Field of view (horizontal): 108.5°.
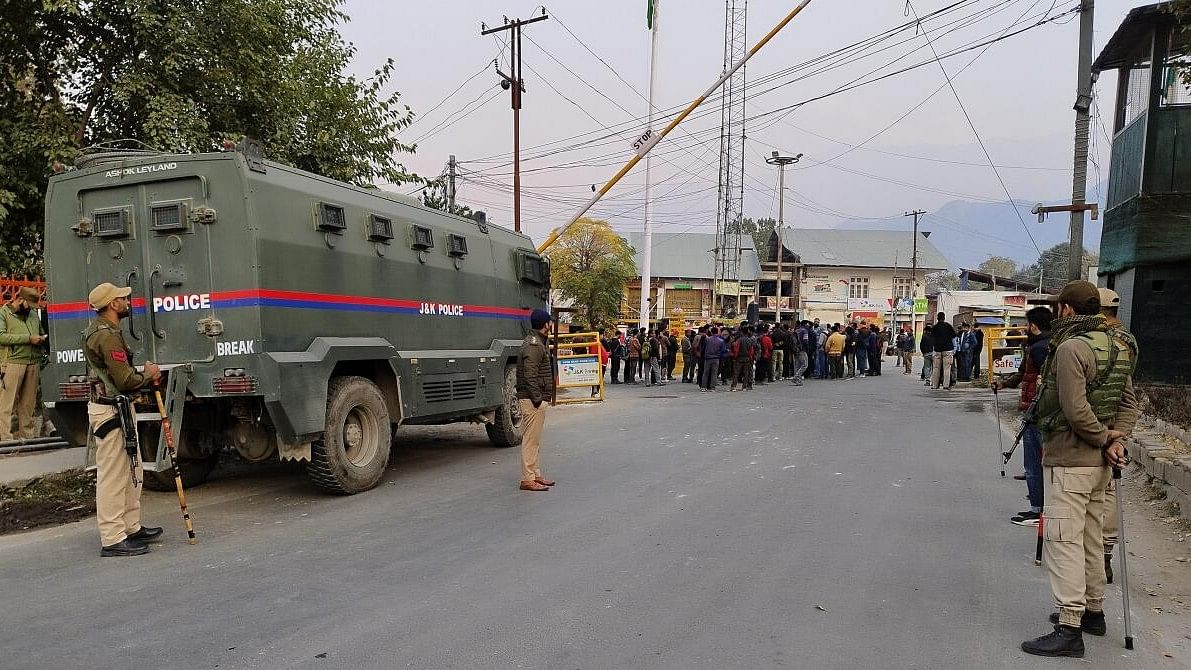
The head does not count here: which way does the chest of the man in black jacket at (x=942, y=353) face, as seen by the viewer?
away from the camera

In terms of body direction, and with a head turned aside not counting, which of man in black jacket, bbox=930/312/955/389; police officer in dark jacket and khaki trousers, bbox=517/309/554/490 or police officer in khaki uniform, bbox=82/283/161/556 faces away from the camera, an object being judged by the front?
the man in black jacket

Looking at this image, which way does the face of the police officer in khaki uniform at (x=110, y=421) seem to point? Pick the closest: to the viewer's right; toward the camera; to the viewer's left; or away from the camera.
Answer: to the viewer's right

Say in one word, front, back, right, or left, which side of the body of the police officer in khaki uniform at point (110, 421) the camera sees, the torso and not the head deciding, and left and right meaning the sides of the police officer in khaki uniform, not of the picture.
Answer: right

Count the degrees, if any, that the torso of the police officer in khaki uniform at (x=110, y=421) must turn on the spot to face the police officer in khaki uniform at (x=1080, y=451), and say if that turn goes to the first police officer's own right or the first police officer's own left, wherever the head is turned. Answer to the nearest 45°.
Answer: approximately 45° to the first police officer's own right

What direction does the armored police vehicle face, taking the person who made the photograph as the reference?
facing away from the viewer and to the right of the viewer

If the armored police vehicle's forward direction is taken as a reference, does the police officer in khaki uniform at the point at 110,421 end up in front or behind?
behind
